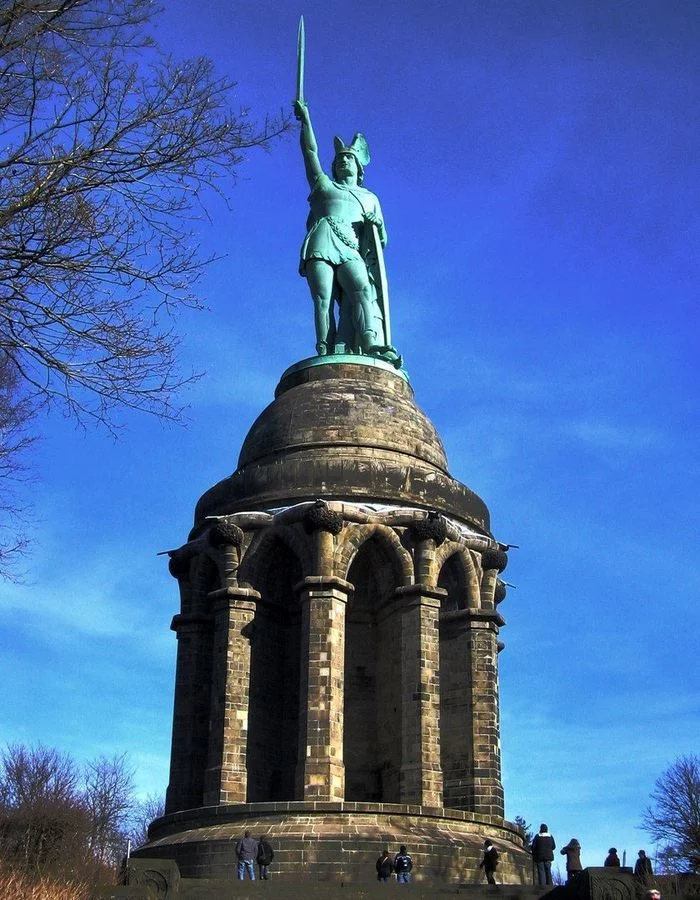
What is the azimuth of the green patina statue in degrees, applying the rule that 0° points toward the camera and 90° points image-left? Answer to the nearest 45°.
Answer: approximately 0°

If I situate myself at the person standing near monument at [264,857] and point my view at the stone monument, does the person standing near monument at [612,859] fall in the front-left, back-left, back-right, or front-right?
front-right

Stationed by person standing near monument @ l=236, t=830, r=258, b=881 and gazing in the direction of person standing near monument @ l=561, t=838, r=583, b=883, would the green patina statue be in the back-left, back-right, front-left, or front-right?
front-left
